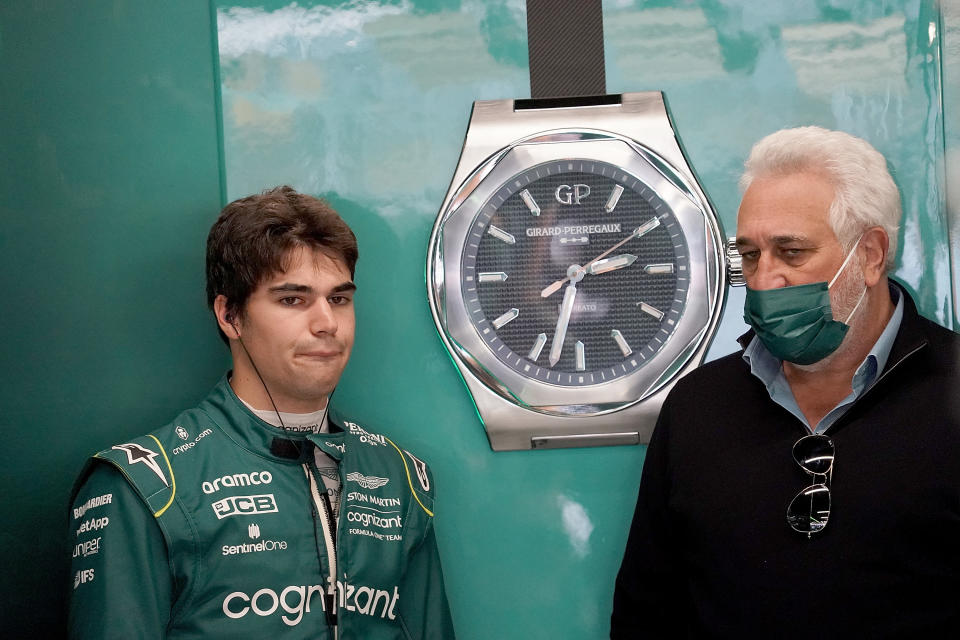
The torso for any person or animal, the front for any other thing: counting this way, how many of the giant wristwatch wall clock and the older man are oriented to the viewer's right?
0

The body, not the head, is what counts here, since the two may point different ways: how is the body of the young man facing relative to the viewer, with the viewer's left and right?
facing the viewer and to the right of the viewer

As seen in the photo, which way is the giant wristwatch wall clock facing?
toward the camera

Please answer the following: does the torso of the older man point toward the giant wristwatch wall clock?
no

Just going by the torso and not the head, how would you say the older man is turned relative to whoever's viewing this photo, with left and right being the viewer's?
facing the viewer and to the left of the viewer

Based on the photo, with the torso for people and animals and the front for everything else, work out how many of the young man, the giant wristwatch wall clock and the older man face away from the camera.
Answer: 0

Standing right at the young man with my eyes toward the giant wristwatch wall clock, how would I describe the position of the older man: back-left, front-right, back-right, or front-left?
front-right

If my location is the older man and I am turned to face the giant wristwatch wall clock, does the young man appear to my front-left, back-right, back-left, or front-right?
front-left

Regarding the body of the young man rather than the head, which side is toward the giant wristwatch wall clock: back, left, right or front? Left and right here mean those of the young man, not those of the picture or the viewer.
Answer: left

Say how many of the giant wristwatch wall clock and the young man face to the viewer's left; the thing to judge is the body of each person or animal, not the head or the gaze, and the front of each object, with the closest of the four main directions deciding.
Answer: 0

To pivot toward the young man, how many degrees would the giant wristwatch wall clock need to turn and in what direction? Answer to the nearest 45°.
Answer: approximately 45° to its right

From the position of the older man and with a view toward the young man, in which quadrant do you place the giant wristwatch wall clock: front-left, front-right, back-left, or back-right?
front-right

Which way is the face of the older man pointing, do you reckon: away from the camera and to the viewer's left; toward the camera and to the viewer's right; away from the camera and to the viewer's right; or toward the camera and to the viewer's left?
toward the camera and to the viewer's left
